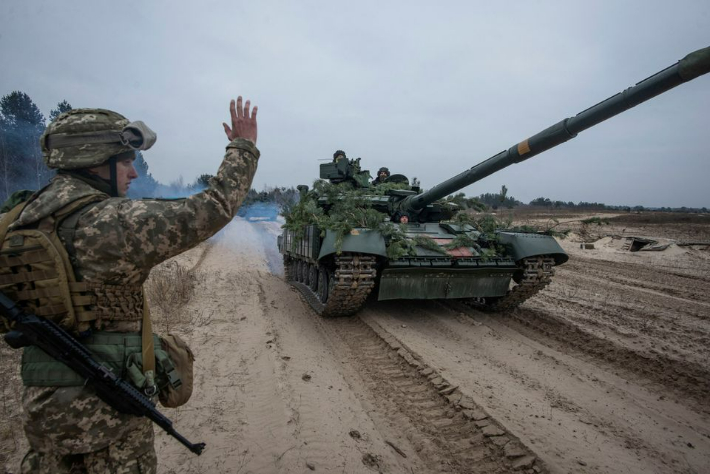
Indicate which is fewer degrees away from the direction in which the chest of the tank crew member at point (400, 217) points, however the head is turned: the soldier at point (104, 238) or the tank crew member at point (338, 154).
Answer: the soldier

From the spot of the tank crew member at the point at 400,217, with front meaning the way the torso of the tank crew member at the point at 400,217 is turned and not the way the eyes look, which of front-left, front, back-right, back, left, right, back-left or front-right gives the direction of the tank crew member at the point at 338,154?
back

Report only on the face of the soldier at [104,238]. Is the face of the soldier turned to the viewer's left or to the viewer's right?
to the viewer's right

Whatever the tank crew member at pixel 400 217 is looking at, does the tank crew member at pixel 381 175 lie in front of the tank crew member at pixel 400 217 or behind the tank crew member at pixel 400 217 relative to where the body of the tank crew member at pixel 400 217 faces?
behind

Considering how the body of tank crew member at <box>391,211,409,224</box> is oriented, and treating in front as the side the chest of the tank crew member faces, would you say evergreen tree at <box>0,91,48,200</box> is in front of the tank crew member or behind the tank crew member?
behind

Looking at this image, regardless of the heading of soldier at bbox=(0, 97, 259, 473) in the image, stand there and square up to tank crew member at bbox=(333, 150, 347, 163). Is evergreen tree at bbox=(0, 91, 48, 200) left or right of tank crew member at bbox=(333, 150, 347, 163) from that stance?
left

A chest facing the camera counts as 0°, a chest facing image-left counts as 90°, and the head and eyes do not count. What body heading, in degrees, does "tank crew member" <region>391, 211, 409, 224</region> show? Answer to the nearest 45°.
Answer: approximately 315°
